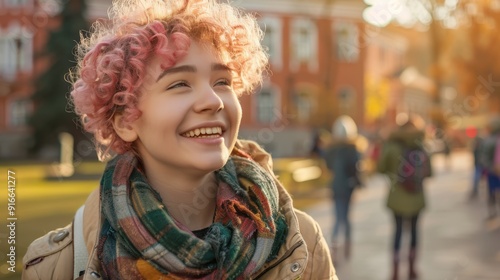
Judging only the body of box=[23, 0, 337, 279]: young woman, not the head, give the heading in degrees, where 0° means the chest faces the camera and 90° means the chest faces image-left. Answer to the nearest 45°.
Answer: approximately 315°

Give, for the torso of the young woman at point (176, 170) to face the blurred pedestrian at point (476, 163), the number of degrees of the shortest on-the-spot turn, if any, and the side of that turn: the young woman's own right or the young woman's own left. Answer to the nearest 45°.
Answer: approximately 90° to the young woman's own left

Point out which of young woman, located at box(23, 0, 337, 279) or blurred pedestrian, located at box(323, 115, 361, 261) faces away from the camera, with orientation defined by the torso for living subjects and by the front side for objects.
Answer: the blurred pedestrian

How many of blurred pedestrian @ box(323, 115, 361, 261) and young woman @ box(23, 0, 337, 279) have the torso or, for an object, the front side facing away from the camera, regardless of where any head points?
1

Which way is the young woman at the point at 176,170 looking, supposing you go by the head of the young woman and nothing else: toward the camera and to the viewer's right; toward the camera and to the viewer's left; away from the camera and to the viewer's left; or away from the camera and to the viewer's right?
toward the camera and to the viewer's right

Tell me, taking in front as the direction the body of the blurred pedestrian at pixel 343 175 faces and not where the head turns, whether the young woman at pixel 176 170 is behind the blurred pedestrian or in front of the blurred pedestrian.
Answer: behind

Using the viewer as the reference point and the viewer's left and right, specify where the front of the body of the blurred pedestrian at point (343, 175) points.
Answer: facing away from the viewer

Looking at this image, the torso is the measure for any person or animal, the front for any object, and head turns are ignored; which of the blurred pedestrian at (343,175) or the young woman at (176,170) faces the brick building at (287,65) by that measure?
the blurred pedestrian

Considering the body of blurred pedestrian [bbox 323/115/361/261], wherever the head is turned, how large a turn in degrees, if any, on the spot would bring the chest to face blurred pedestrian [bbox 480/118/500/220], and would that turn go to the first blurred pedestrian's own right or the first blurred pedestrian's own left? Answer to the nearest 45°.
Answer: approximately 45° to the first blurred pedestrian's own right

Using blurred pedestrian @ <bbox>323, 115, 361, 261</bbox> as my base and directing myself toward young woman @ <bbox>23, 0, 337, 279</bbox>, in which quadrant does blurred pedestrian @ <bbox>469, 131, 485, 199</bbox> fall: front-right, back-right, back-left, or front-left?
back-left

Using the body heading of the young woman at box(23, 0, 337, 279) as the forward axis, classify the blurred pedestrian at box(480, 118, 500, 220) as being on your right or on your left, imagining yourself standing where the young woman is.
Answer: on your left
